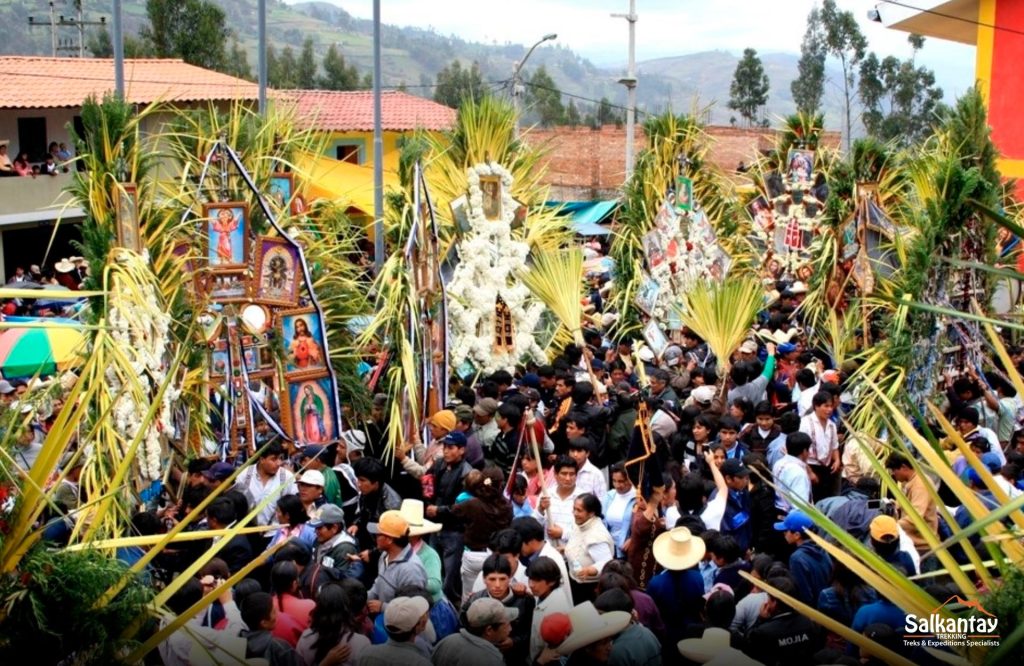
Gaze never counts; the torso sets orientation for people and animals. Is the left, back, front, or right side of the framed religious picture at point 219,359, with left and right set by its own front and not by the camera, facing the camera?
front

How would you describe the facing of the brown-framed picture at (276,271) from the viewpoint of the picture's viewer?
facing the viewer

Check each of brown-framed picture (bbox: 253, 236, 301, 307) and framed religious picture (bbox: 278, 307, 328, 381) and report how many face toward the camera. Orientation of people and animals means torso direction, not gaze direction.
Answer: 2

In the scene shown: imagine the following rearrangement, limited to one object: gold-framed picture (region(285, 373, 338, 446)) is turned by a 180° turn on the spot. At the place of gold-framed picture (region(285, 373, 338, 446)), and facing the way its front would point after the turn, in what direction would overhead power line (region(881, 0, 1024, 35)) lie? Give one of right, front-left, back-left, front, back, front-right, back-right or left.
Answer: front-right

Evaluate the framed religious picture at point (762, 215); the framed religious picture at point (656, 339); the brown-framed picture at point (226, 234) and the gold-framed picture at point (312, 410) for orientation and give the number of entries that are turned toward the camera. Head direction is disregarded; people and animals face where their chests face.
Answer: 4

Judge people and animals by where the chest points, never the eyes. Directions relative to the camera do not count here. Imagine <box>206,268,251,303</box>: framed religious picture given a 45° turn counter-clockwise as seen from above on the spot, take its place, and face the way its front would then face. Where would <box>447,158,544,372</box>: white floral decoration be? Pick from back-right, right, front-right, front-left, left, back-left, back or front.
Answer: left

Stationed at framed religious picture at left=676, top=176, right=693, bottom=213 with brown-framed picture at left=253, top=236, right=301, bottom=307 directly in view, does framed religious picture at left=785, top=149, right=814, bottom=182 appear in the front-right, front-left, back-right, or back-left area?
back-left

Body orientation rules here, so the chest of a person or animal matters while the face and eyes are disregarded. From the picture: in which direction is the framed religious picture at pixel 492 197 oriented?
toward the camera

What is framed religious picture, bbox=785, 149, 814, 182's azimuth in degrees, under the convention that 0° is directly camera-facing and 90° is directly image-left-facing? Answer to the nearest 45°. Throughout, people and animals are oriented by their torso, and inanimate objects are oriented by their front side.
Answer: approximately 0°

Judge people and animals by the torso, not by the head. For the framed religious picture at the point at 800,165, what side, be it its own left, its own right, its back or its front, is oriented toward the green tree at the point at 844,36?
back

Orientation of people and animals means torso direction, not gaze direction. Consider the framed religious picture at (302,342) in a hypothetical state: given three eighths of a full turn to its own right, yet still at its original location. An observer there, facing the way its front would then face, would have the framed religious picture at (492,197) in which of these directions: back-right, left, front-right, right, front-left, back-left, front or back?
right

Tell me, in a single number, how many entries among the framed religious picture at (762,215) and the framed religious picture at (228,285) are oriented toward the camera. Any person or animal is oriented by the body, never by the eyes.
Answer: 2

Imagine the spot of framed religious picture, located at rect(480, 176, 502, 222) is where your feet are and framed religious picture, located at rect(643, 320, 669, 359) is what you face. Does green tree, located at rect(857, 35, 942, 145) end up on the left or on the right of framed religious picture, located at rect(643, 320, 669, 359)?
left

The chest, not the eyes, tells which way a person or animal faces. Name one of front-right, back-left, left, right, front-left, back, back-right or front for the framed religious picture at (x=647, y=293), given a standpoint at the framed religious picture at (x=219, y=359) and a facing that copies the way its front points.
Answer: back-left
